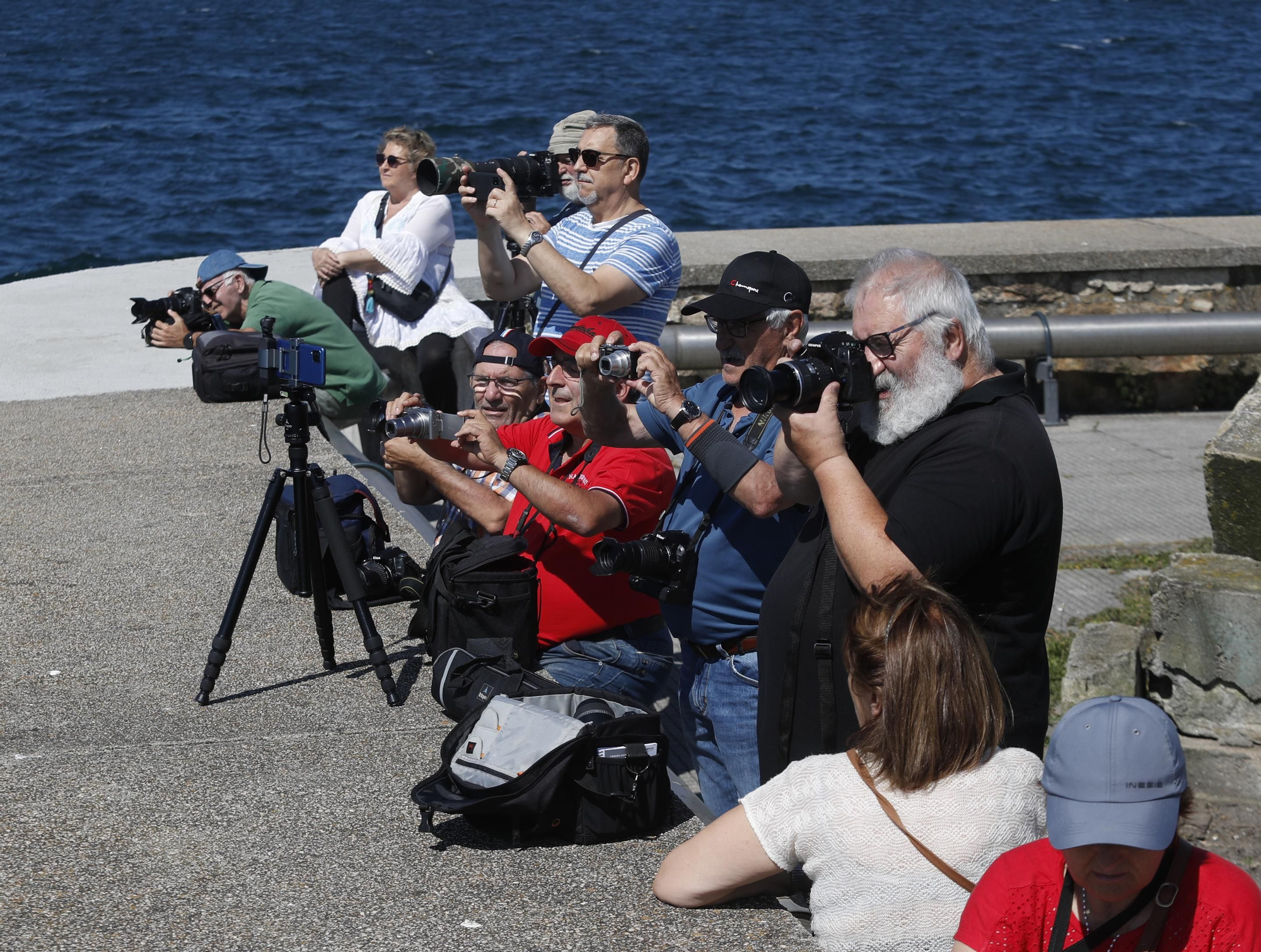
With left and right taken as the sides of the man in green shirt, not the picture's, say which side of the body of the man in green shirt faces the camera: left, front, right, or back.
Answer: left

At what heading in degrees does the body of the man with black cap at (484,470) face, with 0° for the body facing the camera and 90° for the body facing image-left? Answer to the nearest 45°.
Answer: approximately 45°

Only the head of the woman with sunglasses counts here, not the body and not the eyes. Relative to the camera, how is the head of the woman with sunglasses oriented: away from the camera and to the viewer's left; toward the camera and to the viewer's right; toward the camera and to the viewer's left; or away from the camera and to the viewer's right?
toward the camera and to the viewer's left

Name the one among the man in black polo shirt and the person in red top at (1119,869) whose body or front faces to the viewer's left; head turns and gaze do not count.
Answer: the man in black polo shirt

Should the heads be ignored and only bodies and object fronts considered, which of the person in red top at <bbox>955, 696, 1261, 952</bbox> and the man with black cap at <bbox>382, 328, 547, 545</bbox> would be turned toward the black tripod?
the man with black cap

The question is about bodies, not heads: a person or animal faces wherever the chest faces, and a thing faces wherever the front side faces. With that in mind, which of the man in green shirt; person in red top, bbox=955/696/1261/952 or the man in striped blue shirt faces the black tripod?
the man in striped blue shirt

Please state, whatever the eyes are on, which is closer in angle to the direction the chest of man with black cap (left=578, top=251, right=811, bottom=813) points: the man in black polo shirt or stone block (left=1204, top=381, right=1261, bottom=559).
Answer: the man in black polo shirt

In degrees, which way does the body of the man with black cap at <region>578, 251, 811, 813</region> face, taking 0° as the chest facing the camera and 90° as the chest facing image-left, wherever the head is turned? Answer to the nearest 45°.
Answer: approximately 45°

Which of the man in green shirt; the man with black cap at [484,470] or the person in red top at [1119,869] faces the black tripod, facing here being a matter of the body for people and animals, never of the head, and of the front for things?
the man with black cap

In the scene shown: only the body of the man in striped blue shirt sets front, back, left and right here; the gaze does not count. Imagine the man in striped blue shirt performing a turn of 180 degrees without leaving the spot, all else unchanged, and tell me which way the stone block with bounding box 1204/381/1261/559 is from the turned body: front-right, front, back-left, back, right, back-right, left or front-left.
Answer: front-right

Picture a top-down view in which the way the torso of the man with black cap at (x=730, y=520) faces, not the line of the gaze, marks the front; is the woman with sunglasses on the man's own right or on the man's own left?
on the man's own right

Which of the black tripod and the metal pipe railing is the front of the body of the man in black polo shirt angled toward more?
the black tripod

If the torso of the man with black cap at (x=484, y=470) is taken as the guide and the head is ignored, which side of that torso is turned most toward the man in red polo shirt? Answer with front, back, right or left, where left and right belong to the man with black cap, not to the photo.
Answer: left

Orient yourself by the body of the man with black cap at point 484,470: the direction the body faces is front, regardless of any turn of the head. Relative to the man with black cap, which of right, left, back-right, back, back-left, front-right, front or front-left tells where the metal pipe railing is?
back

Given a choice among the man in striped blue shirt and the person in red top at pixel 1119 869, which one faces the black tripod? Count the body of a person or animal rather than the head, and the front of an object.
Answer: the man in striped blue shirt
